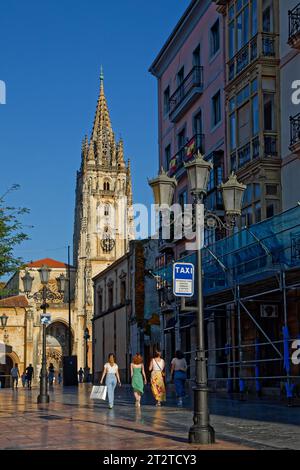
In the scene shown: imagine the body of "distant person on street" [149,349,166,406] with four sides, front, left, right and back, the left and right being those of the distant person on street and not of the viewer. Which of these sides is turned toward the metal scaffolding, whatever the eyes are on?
right

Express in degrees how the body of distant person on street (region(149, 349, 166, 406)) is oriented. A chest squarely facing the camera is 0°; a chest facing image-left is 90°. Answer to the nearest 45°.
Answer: approximately 180°

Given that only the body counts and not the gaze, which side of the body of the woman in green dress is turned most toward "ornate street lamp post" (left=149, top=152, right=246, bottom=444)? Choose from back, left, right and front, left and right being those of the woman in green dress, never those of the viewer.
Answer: back

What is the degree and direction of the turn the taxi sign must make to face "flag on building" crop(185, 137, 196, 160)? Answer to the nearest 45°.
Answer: approximately 180°

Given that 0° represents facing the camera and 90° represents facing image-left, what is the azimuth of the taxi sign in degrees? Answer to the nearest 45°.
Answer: approximately 0°

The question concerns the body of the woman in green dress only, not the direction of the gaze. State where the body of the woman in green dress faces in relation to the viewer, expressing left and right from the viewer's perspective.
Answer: facing away from the viewer

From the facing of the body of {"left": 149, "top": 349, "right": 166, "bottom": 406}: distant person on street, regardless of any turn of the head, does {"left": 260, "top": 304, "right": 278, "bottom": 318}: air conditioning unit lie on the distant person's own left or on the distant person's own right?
on the distant person's own right

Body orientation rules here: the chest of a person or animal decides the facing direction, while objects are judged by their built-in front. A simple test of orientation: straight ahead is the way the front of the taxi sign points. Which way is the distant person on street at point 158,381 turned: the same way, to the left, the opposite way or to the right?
the opposite way

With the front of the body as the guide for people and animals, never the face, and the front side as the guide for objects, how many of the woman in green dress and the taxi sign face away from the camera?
1
